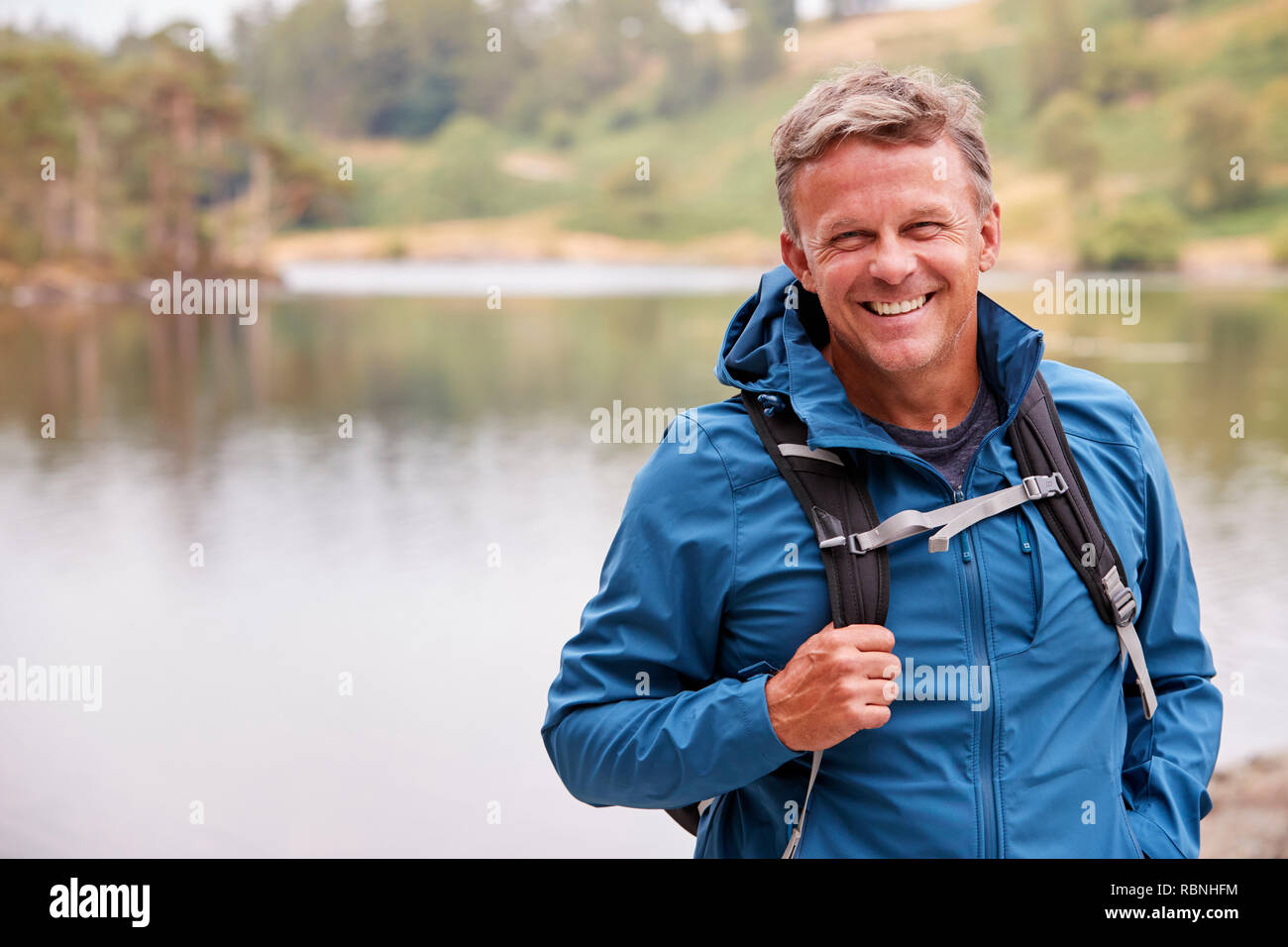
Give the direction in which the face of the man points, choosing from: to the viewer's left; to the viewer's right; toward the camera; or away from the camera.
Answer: toward the camera

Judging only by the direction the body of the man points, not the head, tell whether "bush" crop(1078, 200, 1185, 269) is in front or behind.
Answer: behind

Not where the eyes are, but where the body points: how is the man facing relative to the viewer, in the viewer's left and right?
facing the viewer
